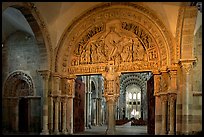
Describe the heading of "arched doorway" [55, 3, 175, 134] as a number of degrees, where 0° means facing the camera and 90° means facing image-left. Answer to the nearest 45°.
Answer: approximately 0°
